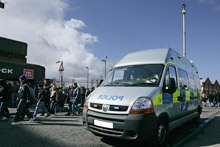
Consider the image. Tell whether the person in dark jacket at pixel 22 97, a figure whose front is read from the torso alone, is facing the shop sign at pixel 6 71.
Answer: no

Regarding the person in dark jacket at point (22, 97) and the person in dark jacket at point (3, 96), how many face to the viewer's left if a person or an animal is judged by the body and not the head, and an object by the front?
2

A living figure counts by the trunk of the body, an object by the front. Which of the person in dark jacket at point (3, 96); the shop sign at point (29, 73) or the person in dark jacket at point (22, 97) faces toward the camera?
the shop sign

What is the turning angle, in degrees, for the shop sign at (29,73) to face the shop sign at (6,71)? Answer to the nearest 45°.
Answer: approximately 45° to its right

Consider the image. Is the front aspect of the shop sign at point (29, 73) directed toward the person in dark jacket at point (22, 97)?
yes

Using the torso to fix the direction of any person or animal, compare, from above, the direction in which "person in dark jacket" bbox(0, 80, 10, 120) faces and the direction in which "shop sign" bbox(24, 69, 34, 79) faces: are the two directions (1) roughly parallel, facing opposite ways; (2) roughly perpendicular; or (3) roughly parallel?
roughly perpendicular

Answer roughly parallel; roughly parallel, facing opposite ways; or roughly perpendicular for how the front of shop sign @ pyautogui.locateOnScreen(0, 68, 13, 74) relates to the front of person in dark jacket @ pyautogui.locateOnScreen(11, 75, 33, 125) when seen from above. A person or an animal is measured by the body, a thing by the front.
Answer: roughly perpendicular

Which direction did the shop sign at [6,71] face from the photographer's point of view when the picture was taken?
facing the viewer

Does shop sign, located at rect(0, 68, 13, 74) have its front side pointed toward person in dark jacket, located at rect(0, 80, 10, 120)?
yes

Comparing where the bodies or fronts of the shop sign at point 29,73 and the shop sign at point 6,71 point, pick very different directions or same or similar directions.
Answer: same or similar directions

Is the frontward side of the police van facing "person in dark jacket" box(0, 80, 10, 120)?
no

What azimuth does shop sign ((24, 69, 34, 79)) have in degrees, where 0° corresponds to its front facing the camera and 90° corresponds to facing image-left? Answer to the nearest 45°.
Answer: approximately 0°

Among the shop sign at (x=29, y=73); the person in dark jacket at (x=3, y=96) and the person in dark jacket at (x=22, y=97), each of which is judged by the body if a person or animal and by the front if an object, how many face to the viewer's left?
2

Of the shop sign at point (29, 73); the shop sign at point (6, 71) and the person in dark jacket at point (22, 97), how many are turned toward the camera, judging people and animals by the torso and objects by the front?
2

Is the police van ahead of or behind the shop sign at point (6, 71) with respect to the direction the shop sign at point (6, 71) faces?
ahead
